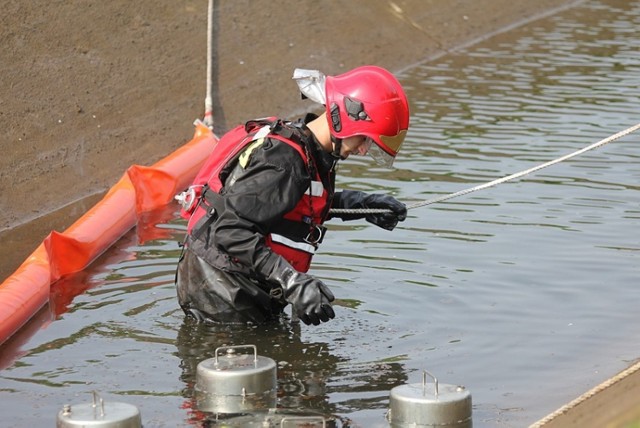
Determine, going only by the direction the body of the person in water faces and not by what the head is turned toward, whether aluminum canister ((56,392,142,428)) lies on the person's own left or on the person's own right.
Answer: on the person's own right

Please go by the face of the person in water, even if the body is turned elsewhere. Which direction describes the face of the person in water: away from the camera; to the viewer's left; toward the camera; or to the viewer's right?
to the viewer's right

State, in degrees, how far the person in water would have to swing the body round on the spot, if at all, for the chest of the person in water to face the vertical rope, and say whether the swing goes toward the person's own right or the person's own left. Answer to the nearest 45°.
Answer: approximately 90° to the person's own left

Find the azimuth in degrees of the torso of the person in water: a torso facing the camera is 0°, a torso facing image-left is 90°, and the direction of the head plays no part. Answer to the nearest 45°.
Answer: approximately 270°

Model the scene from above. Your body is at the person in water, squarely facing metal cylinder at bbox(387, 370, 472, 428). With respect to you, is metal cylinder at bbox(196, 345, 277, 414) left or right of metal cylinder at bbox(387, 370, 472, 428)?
right

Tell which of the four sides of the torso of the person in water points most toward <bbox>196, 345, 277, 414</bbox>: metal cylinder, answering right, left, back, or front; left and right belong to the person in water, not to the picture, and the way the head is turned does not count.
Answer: right

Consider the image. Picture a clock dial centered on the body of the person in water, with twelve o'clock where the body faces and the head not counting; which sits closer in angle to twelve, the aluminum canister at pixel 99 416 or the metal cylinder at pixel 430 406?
the metal cylinder
